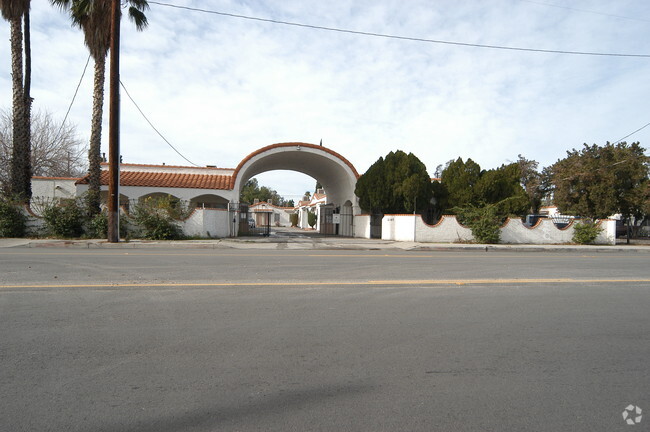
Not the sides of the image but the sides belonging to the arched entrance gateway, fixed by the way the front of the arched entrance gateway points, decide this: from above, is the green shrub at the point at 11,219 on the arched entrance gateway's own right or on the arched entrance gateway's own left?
on the arched entrance gateway's own right

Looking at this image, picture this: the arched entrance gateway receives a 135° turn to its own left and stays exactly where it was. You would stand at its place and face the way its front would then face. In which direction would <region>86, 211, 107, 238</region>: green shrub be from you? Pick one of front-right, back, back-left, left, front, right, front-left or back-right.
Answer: back

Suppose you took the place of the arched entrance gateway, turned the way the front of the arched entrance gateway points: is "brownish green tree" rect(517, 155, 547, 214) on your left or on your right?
on your left

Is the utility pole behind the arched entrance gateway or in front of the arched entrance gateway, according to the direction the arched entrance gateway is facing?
in front

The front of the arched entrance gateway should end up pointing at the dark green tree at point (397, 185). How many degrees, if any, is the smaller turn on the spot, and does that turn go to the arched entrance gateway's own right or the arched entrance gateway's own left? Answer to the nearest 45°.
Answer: approximately 45° to the arched entrance gateway's own left

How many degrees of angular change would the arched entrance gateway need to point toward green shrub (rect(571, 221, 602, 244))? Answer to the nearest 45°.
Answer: approximately 45° to its left

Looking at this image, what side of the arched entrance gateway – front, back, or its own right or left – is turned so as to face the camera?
front

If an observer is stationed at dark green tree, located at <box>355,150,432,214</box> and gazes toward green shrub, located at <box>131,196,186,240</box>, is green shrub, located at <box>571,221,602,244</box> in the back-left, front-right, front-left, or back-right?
back-left

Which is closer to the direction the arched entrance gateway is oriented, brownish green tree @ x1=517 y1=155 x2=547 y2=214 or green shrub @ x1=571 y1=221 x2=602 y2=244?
the green shrub

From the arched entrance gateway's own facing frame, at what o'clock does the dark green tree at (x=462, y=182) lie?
The dark green tree is roughly at 10 o'clock from the arched entrance gateway.

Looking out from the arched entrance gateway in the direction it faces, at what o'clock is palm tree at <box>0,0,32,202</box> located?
The palm tree is roughly at 2 o'clock from the arched entrance gateway.
